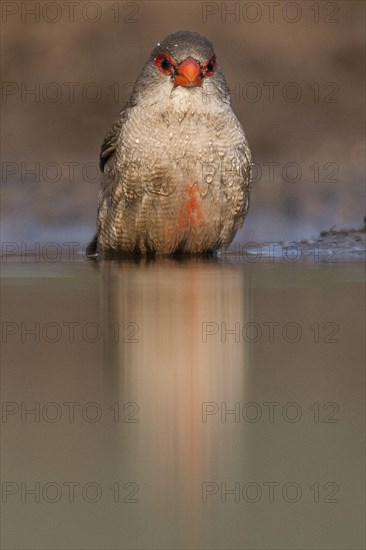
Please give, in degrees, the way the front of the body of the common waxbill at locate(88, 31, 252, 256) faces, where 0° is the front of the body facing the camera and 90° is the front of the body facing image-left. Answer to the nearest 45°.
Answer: approximately 0°
